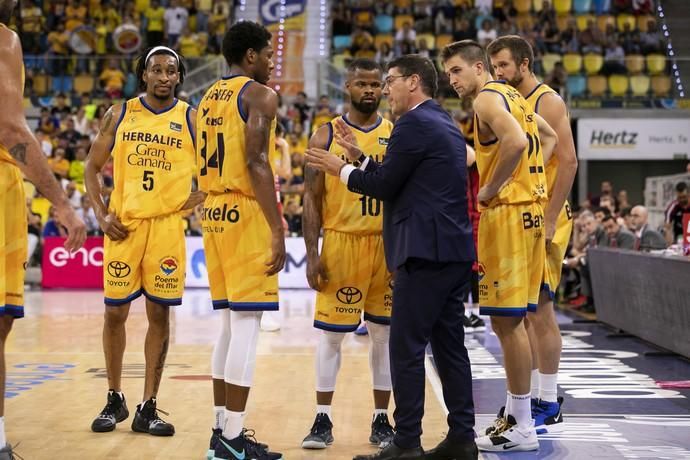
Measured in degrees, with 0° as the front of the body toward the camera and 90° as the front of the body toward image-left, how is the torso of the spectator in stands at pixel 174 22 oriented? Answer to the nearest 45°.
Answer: approximately 0°

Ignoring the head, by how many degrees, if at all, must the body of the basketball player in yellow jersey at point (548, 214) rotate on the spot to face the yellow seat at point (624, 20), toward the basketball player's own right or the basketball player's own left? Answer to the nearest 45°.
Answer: approximately 90° to the basketball player's own right

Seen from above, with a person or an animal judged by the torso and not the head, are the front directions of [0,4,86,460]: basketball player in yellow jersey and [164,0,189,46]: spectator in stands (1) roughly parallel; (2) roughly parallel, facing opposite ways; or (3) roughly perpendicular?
roughly perpendicular

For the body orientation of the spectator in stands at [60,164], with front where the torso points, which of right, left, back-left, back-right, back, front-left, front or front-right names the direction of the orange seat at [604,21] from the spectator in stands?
left

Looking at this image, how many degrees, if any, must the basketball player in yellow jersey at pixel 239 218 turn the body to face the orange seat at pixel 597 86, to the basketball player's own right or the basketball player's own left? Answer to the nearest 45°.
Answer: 0° — they already face it

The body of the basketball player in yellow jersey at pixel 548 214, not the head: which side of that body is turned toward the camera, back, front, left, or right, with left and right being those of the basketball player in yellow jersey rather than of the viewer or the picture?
left

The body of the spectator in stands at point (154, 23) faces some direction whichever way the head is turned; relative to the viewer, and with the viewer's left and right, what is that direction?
facing the viewer

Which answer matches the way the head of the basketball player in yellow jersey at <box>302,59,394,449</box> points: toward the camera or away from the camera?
toward the camera

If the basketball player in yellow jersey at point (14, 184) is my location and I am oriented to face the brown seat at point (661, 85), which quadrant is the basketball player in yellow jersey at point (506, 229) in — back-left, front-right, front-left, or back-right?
front-right

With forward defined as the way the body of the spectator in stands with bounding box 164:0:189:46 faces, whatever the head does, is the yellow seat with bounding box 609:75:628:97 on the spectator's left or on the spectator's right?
on the spectator's left

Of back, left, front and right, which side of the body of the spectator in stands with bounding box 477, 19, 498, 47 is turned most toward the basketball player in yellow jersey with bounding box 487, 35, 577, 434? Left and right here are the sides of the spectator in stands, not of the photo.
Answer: front

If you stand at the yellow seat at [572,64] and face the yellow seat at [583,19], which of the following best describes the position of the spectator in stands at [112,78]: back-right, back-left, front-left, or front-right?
back-left

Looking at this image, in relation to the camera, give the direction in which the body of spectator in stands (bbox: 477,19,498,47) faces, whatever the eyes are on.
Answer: toward the camera

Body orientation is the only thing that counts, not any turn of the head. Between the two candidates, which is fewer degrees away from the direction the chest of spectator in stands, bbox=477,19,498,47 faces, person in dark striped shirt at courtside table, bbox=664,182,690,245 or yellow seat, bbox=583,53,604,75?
the person in dark striped shirt at courtside table

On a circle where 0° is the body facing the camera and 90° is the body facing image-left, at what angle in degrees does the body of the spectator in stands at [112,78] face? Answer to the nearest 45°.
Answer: approximately 0°

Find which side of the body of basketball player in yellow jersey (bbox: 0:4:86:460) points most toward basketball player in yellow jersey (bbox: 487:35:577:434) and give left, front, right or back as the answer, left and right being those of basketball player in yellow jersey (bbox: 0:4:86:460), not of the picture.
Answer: front

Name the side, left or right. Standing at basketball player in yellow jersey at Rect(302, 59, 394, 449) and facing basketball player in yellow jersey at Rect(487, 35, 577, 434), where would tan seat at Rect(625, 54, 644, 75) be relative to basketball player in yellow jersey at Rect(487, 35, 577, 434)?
left

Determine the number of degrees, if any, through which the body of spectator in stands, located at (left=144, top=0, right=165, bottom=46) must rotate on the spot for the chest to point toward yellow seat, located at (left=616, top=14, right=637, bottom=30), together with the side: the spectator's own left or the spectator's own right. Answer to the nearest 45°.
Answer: approximately 90° to the spectator's own left

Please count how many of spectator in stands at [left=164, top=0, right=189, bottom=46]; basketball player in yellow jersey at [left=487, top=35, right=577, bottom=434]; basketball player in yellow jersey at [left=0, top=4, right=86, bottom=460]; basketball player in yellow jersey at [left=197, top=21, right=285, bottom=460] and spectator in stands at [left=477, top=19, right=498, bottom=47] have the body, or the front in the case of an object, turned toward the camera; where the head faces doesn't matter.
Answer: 2
